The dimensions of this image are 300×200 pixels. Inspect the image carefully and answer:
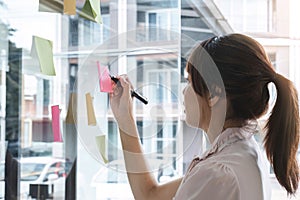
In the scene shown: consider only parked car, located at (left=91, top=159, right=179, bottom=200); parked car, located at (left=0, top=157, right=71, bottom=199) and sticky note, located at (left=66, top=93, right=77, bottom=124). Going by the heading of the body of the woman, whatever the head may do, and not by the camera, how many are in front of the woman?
3

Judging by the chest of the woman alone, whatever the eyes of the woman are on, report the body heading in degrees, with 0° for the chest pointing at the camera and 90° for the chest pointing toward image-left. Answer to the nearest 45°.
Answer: approximately 135°

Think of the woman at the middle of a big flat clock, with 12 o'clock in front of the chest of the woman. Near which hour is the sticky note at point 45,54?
The sticky note is roughly at 11 o'clock from the woman.

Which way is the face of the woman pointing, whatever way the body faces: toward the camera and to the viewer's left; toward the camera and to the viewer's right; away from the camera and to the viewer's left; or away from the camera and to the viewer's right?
away from the camera and to the viewer's left

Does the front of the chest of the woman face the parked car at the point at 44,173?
yes
